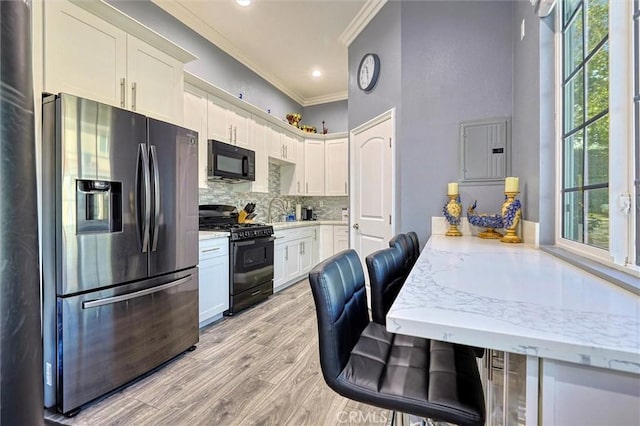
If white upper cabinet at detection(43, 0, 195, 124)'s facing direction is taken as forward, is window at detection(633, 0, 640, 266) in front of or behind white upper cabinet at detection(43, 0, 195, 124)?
in front

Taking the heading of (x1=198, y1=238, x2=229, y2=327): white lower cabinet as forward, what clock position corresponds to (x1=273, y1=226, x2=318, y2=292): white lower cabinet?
(x1=273, y1=226, x2=318, y2=292): white lower cabinet is roughly at 9 o'clock from (x1=198, y1=238, x2=229, y2=327): white lower cabinet.

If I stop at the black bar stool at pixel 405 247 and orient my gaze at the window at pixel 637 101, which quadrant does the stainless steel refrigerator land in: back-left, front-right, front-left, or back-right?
back-right

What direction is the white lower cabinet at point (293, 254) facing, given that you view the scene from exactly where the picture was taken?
facing the viewer and to the right of the viewer

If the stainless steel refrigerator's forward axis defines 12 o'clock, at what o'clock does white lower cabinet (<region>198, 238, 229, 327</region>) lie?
The white lower cabinet is roughly at 9 o'clock from the stainless steel refrigerator.

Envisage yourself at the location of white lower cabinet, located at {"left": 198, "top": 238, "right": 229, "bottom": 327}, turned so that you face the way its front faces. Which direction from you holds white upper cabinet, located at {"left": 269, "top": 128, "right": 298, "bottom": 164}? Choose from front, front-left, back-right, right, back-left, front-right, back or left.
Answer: left

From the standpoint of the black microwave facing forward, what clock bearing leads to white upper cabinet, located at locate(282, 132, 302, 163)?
The white upper cabinet is roughly at 9 o'clock from the black microwave.

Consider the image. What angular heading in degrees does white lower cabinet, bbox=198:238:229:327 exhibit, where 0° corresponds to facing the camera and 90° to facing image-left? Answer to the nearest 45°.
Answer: approximately 315°

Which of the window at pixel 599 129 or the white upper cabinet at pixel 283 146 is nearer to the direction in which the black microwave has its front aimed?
the window
